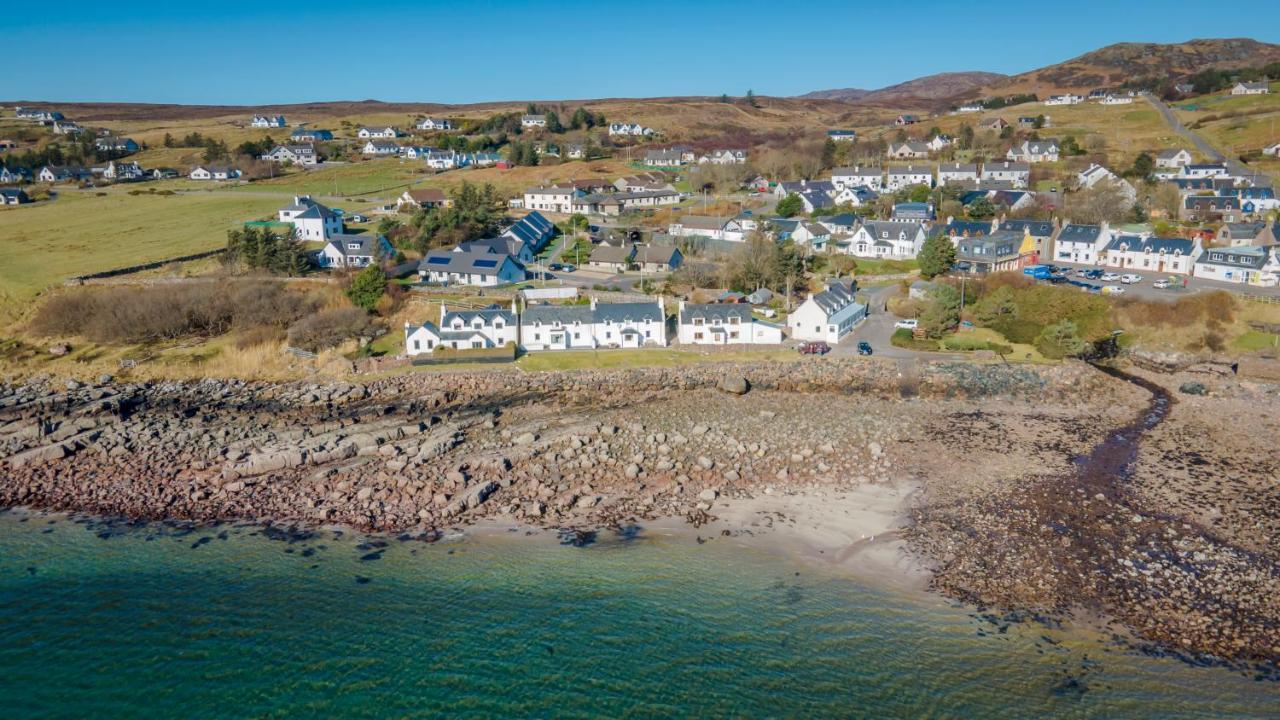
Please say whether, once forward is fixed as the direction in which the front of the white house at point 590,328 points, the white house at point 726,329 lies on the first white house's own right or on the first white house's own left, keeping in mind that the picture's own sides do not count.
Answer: on the first white house's own left

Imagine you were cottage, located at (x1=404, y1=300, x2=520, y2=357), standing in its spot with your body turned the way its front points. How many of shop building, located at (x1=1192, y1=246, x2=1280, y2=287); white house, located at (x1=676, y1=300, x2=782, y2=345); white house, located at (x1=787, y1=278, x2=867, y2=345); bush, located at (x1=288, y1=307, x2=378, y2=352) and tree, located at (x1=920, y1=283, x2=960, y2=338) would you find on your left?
4

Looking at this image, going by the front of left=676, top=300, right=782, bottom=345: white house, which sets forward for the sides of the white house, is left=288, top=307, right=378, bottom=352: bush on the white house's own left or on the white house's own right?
on the white house's own right

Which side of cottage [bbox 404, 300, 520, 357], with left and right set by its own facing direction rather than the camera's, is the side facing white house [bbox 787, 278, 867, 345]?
left

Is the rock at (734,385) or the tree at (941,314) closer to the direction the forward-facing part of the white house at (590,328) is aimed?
the rock

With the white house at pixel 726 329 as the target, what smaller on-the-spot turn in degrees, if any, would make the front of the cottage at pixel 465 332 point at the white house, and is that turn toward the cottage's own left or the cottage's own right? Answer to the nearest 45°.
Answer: approximately 90° to the cottage's own left

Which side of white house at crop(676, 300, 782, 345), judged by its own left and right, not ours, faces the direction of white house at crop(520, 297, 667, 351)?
right

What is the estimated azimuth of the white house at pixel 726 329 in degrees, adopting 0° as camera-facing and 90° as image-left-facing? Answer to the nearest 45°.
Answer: approximately 0°

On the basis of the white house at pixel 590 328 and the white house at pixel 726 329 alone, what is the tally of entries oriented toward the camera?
2
